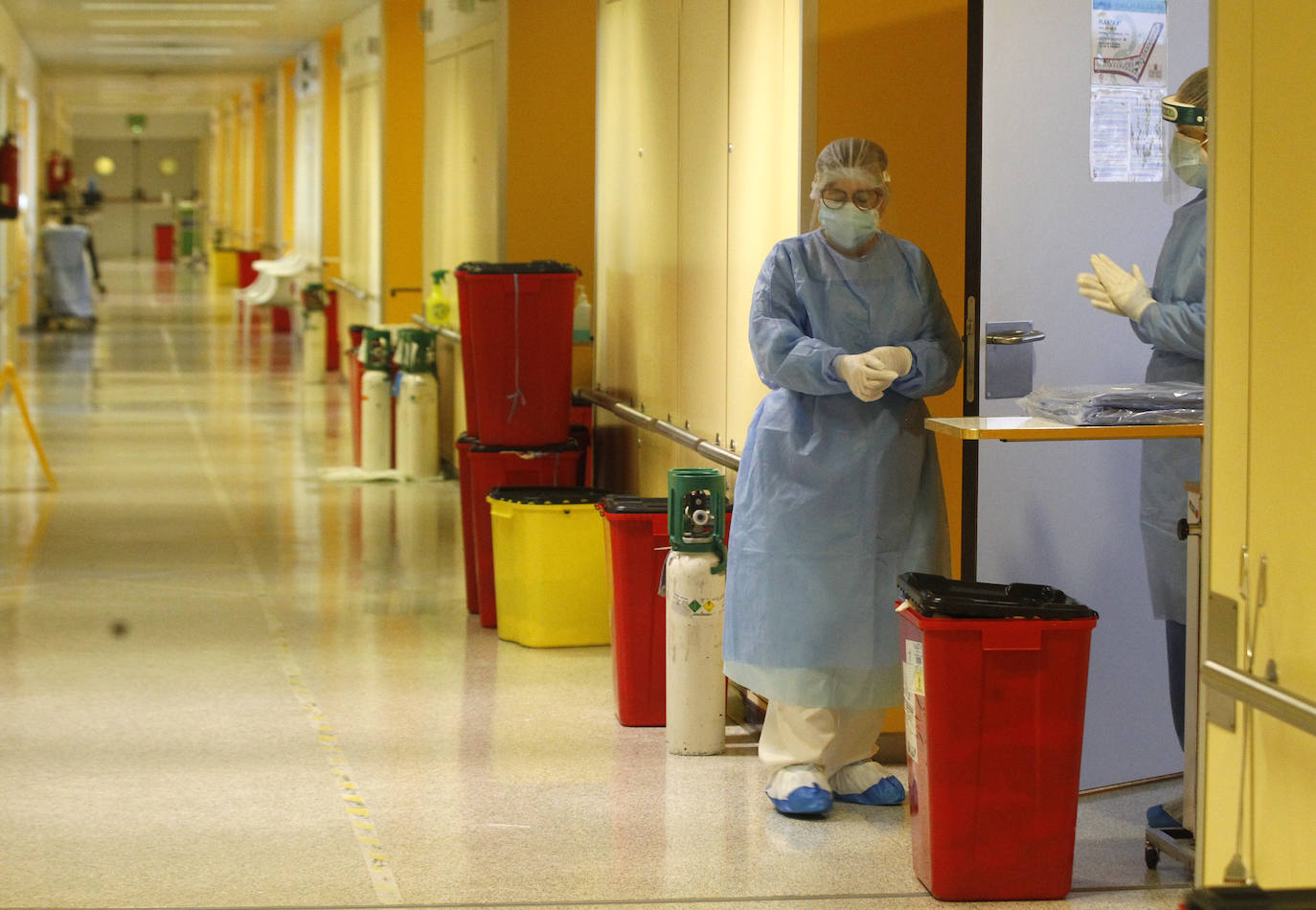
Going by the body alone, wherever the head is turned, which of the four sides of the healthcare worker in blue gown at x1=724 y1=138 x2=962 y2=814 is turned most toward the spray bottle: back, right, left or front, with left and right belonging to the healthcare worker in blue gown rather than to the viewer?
back

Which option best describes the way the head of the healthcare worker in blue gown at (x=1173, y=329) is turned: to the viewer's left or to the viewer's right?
to the viewer's left

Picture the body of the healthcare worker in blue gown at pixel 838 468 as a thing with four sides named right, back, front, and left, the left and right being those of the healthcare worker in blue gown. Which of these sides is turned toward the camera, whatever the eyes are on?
front

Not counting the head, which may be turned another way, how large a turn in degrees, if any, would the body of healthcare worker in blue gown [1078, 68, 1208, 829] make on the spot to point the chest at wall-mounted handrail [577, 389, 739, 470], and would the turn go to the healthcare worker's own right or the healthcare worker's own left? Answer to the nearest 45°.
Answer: approximately 45° to the healthcare worker's own right

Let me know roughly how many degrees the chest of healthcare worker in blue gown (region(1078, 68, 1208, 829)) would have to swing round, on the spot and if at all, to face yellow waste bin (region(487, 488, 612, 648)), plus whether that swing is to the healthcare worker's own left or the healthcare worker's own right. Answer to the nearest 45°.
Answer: approximately 45° to the healthcare worker's own right

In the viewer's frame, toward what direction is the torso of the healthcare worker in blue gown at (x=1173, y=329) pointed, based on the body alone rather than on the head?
to the viewer's left

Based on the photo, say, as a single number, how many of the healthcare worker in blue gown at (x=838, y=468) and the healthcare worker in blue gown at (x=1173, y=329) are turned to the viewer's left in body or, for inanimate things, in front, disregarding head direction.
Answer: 1

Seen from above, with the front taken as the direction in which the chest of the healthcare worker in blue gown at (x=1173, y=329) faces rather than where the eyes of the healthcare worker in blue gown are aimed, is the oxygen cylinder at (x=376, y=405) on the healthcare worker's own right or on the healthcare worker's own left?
on the healthcare worker's own right

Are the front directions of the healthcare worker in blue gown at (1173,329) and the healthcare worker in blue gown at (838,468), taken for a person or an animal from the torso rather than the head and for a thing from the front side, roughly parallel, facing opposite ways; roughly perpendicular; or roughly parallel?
roughly perpendicular
